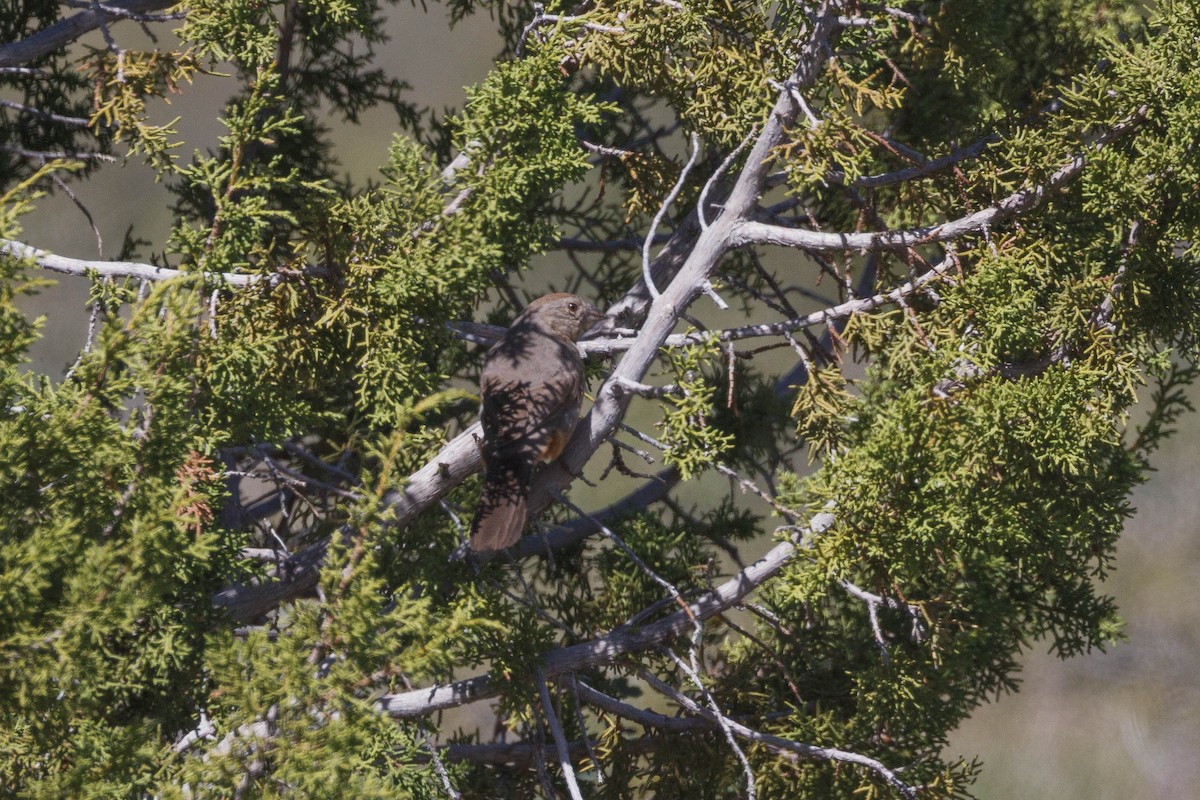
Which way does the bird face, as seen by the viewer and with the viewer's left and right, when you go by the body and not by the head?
facing away from the viewer and to the right of the viewer
